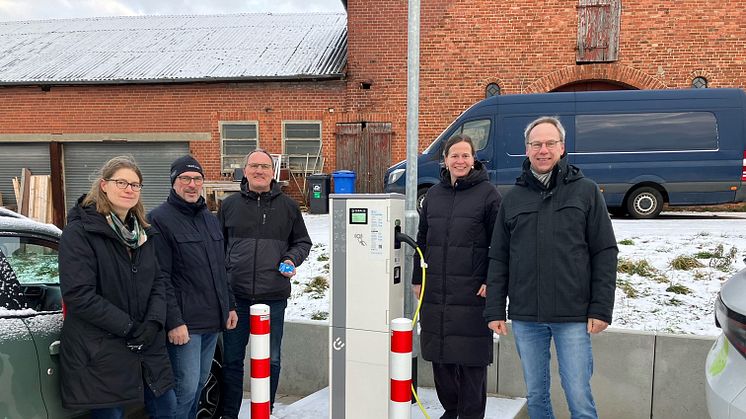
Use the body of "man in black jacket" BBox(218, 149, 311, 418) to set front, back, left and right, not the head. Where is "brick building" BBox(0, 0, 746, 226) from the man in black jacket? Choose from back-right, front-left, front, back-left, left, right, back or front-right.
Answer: back

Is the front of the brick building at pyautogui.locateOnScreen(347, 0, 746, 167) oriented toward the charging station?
yes

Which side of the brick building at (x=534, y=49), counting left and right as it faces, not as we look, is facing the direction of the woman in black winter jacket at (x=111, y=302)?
front

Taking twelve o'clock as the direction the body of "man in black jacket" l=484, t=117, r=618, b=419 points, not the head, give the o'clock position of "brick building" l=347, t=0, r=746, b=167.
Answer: The brick building is roughly at 6 o'clock from the man in black jacket.

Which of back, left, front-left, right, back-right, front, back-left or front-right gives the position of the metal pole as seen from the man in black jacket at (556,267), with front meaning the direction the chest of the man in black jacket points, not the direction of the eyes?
back-right

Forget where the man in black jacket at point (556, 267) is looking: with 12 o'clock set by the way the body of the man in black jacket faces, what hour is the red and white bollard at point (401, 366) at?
The red and white bollard is roughly at 2 o'clock from the man in black jacket.

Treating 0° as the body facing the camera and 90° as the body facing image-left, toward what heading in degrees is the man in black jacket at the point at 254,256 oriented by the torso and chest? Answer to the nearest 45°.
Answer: approximately 0°

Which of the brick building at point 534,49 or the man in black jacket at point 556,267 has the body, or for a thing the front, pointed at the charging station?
the brick building

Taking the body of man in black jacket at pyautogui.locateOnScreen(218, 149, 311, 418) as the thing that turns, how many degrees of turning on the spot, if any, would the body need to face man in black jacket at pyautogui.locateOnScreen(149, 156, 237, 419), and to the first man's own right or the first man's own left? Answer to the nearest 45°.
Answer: approximately 45° to the first man's own right

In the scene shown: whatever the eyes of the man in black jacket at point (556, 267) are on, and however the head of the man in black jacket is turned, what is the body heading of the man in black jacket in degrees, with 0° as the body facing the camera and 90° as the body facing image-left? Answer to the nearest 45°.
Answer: approximately 0°

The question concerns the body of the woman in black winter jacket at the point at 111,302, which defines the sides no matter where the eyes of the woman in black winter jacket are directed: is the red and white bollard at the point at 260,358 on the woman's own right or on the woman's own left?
on the woman's own left

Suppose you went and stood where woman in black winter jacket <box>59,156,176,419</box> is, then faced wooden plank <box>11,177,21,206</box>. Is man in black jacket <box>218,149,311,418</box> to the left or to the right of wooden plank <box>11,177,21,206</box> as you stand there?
right
